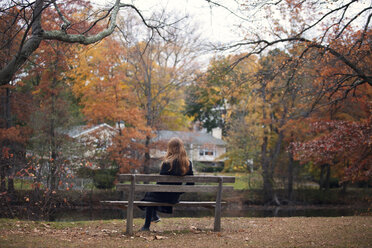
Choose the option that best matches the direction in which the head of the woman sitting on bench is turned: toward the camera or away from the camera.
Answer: away from the camera

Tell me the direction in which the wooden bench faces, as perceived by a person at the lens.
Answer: facing away from the viewer and to the left of the viewer

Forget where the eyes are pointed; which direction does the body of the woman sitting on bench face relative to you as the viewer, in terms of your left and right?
facing away from the viewer and to the left of the viewer
